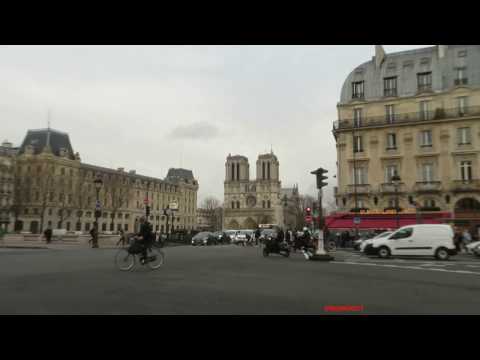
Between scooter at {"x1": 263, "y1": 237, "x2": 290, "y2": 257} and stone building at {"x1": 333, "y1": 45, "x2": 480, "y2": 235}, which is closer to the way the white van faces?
the scooter

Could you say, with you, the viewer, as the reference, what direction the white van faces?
facing to the left of the viewer

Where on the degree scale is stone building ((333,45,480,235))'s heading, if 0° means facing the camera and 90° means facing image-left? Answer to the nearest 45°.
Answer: approximately 45°

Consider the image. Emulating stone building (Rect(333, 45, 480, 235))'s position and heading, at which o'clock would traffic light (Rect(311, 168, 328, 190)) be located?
The traffic light is roughly at 11 o'clock from the stone building.

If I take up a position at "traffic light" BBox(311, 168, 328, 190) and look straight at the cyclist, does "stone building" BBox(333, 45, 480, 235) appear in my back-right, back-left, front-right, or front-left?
back-right

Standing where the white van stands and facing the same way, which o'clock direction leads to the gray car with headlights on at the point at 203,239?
The gray car with headlights on is roughly at 1 o'clock from the white van.

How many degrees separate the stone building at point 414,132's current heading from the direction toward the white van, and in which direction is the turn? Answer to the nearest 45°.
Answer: approximately 45° to its left

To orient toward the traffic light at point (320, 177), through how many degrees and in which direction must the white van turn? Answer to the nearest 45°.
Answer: approximately 45° to its left
